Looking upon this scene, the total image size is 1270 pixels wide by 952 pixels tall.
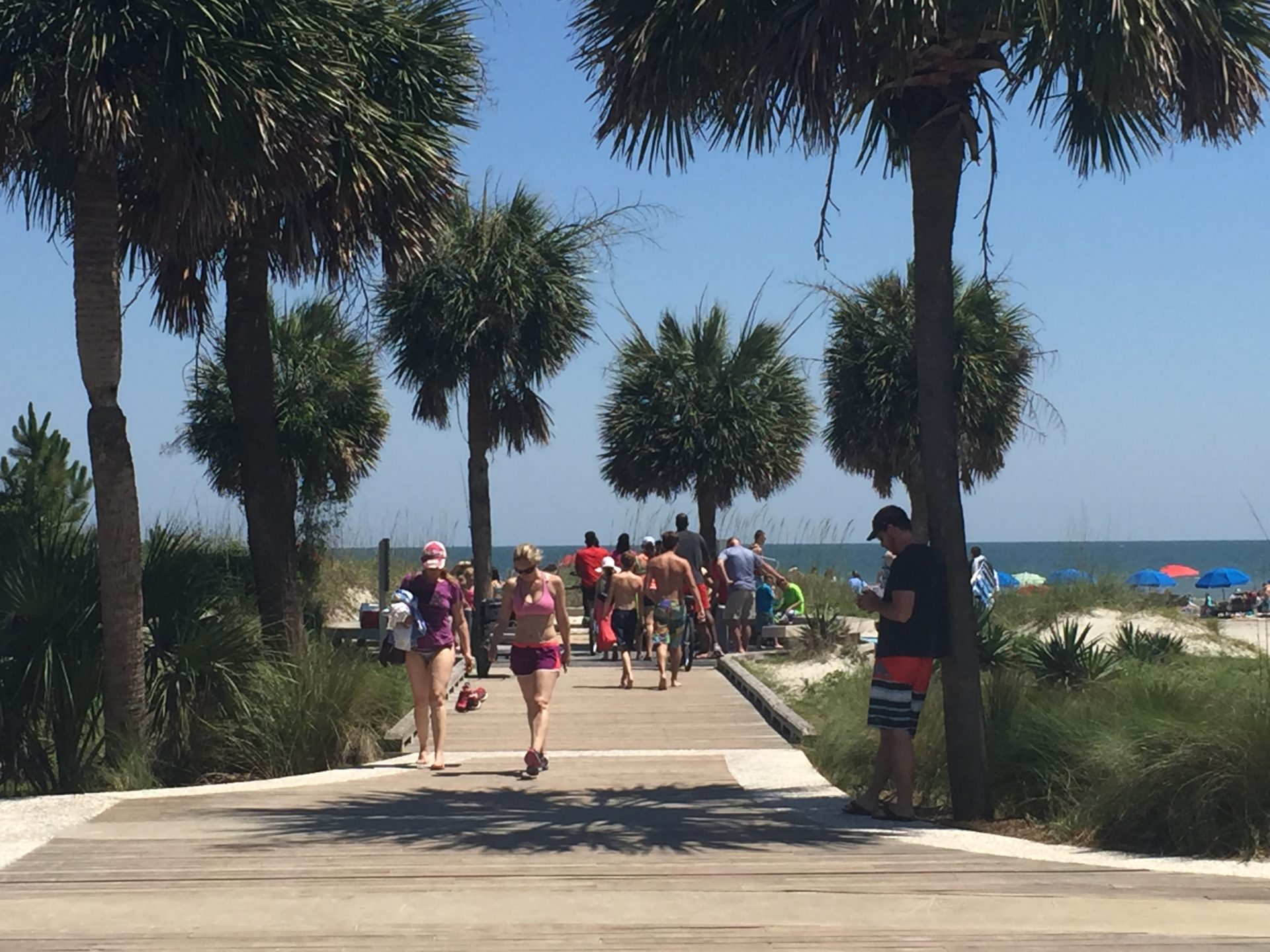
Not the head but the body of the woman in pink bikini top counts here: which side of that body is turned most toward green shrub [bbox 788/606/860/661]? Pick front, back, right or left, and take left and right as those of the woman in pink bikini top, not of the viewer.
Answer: back

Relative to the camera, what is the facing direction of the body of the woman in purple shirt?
toward the camera

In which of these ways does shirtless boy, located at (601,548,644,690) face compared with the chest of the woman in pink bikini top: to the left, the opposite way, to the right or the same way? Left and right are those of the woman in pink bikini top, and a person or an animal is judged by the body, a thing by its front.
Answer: the opposite way

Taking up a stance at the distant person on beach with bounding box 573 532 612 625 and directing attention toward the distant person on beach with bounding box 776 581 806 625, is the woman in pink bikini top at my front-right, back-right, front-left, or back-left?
back-right

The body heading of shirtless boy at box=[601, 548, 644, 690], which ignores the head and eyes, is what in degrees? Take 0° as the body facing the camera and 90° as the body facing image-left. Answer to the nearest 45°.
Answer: approximately 180°

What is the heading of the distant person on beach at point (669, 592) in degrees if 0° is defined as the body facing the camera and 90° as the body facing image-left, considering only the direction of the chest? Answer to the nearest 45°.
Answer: approximately 180°

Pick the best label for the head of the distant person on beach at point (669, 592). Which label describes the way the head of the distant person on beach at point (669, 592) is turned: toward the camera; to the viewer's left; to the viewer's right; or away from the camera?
away from the camera

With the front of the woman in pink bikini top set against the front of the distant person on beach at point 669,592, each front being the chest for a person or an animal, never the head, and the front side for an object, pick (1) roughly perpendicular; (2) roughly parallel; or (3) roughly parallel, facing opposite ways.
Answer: roughly parallel, facing opposite ways

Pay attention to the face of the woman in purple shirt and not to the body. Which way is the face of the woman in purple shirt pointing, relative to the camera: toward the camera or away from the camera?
toward the camera

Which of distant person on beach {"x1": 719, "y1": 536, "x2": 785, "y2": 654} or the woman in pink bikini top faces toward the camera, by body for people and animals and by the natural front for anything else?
the woman in pink bikini top

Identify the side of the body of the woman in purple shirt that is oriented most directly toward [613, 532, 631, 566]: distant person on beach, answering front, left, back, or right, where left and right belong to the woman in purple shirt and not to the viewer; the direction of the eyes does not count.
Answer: back

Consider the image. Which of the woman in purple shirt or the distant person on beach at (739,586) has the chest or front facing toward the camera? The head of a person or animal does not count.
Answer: the woman in purple shirt

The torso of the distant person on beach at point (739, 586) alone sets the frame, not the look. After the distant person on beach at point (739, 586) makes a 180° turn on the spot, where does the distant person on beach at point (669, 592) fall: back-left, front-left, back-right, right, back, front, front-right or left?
front

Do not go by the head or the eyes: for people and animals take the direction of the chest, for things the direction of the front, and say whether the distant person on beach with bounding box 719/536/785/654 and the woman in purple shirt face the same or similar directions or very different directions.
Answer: very different directions
